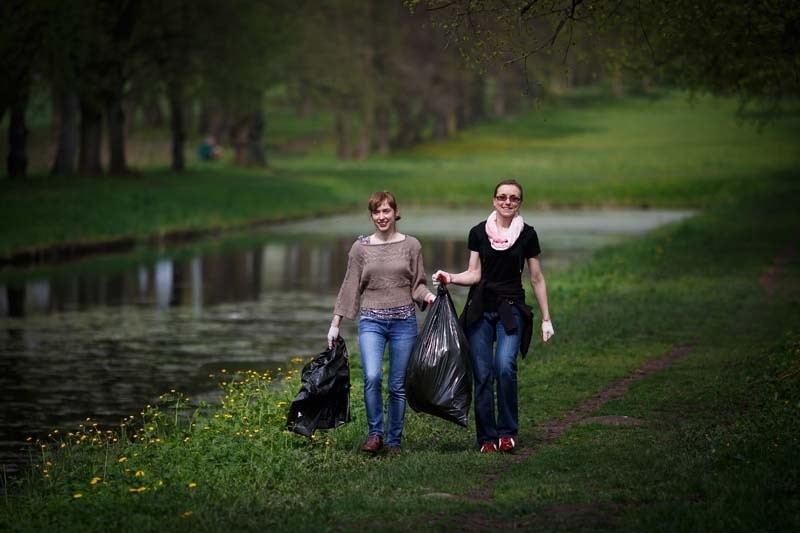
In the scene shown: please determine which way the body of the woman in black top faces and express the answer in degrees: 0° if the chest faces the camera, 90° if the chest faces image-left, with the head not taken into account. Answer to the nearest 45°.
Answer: approximately 0°

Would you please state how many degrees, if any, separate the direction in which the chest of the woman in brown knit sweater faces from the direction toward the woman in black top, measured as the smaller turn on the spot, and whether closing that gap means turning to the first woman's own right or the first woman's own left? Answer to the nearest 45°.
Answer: approximately 90° to the first woman's own left

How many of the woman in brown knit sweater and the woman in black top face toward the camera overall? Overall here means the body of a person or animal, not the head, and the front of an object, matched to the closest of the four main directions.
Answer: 2

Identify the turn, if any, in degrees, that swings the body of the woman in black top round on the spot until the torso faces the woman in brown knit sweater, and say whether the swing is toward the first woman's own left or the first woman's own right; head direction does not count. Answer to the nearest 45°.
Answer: approximately 90° to the first woman's own right

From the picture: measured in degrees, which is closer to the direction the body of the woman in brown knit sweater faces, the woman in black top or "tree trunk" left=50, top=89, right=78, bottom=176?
the woman in black top

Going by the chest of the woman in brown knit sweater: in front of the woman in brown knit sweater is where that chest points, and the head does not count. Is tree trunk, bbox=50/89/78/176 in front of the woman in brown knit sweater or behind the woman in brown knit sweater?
behind

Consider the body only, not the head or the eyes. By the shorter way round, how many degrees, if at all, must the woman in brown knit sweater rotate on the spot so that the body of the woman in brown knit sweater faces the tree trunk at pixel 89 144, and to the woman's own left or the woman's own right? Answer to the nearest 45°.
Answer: approximately 180°

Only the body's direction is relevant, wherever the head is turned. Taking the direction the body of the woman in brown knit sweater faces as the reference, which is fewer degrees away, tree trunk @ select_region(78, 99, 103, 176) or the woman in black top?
the woman in black top

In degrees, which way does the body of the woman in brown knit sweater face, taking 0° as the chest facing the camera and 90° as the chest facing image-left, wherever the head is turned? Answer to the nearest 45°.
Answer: approximately 0°
